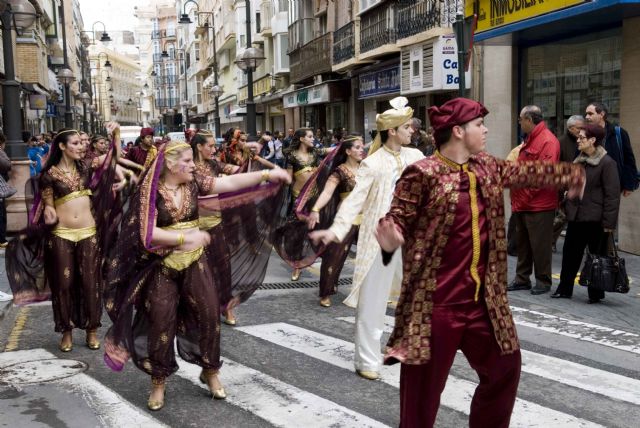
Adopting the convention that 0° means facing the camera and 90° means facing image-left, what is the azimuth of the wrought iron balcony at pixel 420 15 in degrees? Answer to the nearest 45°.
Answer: approximately 45°

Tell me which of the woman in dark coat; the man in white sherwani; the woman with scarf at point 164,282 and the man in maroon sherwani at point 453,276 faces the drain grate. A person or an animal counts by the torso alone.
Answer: the woman in dark coat

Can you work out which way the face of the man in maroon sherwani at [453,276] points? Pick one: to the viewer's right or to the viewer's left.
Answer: to the viewer's right

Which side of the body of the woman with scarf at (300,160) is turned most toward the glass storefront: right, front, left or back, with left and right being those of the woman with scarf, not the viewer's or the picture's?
left

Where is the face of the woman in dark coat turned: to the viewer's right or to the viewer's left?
to the viewer's left

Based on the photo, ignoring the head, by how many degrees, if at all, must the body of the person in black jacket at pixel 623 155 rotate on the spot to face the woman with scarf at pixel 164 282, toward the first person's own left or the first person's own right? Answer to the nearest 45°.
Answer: approximately 45° to the first person's own left

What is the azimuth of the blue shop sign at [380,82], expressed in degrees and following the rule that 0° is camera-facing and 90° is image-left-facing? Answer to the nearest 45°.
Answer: approximately 45°

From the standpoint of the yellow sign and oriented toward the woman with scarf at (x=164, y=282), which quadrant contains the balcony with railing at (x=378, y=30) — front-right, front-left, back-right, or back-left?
back-right

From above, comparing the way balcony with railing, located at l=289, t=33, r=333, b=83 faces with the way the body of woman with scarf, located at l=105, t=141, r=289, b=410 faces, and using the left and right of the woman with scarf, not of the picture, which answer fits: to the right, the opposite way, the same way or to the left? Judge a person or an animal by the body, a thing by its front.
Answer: to the right

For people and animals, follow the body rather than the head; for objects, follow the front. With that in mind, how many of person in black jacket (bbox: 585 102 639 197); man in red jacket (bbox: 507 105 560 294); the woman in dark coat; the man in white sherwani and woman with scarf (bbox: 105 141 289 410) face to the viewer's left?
3

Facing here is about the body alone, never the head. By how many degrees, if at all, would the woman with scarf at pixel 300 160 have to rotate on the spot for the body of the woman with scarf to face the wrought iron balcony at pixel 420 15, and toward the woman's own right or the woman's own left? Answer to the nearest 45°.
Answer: approximately 135° to the woman's own left
